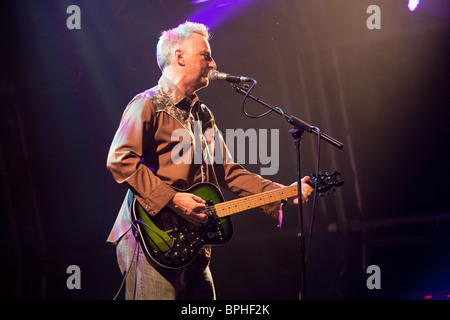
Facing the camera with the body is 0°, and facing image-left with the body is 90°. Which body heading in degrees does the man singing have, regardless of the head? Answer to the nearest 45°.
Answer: approximately 315°

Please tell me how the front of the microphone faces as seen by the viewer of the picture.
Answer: facing to the left of the viewer

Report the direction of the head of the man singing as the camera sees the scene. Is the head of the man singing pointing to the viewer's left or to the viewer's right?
to the viewer's right
